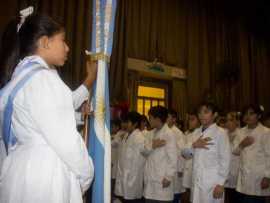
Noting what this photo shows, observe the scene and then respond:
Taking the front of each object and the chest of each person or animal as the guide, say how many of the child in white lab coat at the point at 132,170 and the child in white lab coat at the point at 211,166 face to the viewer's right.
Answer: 0

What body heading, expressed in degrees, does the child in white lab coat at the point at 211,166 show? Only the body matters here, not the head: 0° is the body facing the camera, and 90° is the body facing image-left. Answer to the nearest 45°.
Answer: approximately 45°

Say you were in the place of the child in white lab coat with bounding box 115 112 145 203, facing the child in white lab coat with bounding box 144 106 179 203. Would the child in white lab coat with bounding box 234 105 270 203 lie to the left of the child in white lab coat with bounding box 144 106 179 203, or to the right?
left

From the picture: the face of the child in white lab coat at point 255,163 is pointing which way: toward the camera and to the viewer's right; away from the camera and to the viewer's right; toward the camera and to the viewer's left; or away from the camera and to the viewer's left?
toward the camera and to the viewer's left

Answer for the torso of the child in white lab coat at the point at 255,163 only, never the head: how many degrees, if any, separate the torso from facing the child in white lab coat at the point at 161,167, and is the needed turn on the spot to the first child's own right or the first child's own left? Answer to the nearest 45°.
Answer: approximately 45° to the first child's own right

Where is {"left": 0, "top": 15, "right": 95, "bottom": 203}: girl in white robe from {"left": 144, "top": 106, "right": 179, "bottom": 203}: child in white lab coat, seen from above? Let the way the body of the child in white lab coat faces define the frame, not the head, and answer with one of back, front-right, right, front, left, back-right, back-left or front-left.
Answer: front-left

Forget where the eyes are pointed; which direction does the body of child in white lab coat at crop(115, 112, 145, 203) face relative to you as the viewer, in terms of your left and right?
facing to the left of the viewer

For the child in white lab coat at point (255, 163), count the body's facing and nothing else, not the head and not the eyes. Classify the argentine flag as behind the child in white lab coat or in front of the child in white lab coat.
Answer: in front

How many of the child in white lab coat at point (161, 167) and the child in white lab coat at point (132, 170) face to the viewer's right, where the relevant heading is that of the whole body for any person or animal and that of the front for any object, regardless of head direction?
0

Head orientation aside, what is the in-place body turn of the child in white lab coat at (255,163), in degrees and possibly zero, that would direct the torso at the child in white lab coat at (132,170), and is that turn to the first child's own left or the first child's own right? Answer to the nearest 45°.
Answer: approximately 45° to the first child's own right
